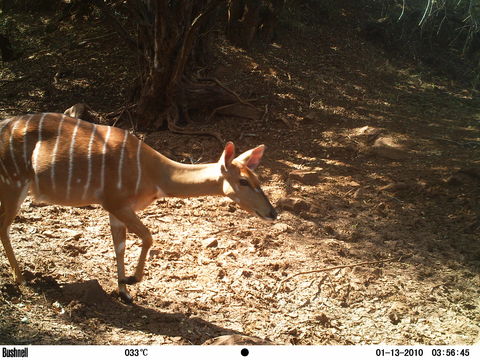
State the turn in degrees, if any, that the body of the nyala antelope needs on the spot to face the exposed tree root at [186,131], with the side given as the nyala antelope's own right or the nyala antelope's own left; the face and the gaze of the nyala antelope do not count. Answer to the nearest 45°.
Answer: approximately 90° to the nyala antelope's own left

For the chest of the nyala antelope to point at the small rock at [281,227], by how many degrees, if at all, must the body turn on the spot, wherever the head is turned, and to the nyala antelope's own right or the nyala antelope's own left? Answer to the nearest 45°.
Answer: approximately 45° to the nyala antelope's own left

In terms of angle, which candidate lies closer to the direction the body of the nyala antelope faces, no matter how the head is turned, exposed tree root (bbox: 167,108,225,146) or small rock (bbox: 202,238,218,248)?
the small rock

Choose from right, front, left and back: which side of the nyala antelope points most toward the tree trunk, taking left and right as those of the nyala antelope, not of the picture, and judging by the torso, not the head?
left

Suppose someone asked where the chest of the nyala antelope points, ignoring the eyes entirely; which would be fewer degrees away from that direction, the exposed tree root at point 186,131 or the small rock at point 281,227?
the small rock

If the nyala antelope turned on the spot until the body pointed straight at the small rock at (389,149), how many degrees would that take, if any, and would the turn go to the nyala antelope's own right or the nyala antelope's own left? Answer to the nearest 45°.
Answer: approximately 45° to the nyala antelope's own left

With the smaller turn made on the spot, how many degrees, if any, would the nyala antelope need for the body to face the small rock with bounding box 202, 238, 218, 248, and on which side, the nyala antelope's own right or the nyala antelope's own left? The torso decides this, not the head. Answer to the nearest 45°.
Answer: approximately 45° to the nyala antelope's own left

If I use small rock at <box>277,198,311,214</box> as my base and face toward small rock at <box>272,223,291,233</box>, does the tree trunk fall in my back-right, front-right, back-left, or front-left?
back-right

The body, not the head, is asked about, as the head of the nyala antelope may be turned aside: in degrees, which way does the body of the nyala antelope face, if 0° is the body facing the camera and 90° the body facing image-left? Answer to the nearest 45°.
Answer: approximately 270°
